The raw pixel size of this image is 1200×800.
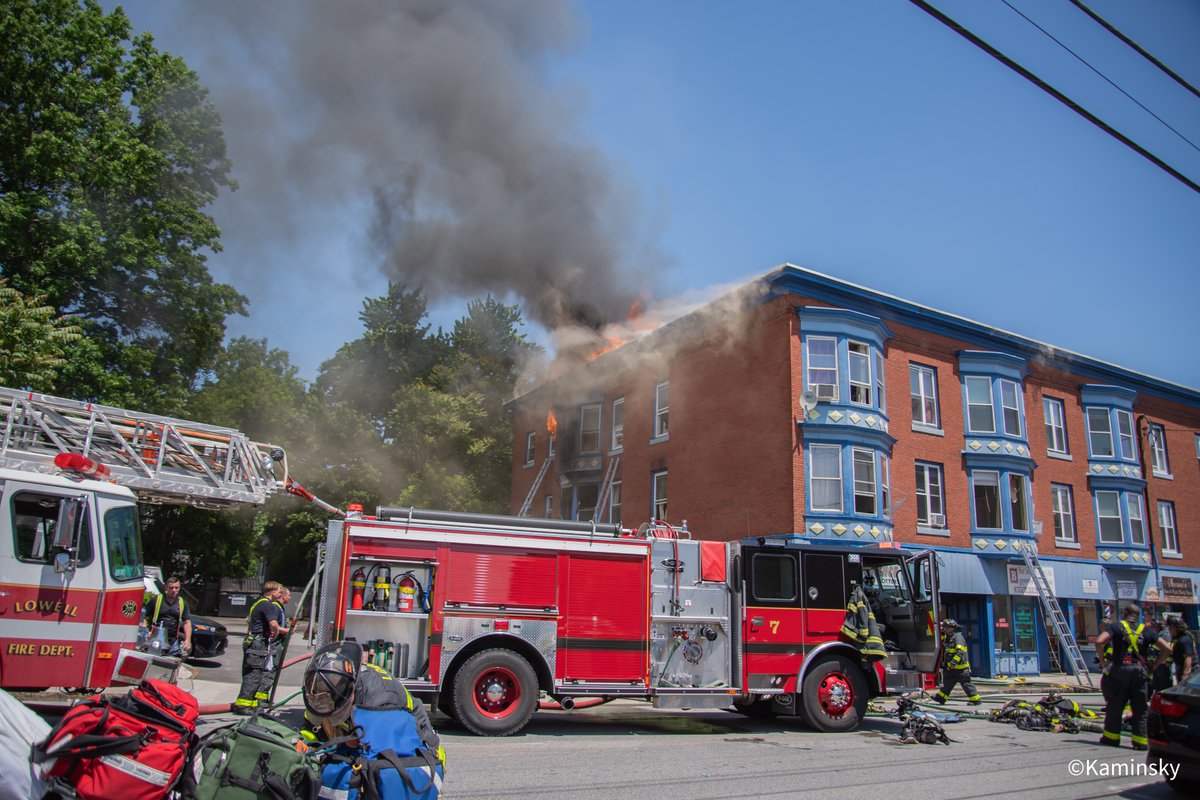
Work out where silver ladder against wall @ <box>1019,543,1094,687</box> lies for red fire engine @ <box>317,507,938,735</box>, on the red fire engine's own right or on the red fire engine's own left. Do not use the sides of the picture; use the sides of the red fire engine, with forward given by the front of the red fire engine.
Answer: on the red fire engine's own left

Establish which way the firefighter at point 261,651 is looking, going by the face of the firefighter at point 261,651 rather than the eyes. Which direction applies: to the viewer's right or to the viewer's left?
to the viewer's right

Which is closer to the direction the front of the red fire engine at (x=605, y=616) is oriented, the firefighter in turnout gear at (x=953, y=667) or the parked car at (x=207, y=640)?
the firefighter in turnout gear

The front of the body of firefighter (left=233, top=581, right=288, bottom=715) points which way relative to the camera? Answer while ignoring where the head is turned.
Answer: to the viewer's right

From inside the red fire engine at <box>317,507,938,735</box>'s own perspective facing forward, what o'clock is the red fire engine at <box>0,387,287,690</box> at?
the red fire engine at <box>0,387,287,690</box> is roughly at 5 o'clock from the red fire engine at <box>317,507,938,735</box>.

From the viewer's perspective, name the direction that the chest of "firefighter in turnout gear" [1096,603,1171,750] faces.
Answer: away from the camera

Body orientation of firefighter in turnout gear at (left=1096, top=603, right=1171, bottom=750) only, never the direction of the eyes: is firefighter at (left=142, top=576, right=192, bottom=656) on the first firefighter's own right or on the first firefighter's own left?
on the first firefighter's own left

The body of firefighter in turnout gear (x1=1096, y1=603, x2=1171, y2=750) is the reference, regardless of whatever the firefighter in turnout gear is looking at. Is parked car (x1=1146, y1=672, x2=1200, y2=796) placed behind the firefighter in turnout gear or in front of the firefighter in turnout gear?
behind

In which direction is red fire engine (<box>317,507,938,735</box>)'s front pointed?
to the viewer's right

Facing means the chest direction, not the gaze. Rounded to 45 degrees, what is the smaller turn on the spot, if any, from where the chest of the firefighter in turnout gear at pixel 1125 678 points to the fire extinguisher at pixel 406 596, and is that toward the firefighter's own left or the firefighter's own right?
approximately 135° to the firefighter's own left

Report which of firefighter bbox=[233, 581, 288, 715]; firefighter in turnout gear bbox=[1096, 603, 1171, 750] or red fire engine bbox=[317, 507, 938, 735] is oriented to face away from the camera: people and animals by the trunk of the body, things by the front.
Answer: the firefighter in turnout gear
